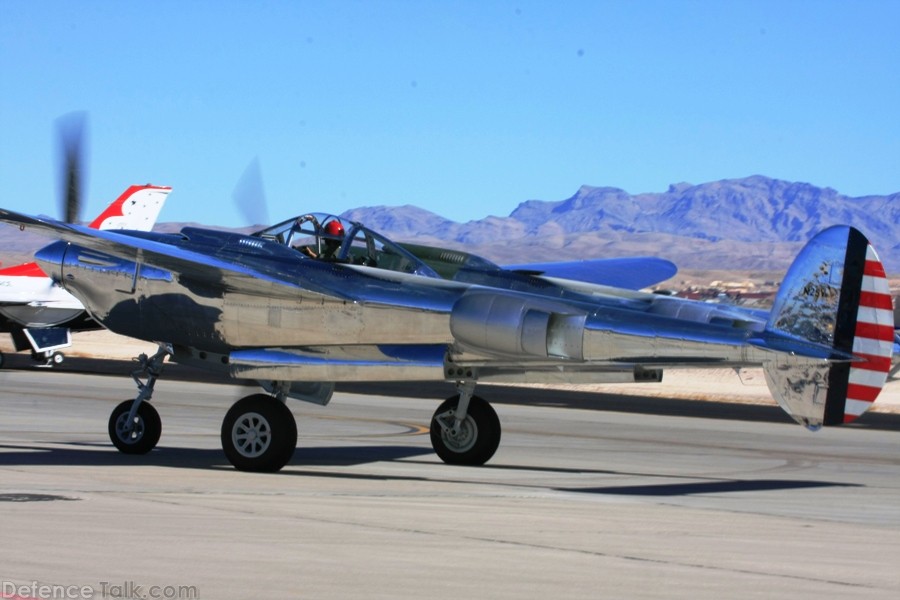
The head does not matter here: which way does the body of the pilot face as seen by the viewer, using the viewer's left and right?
facing away from the viewer and to the left of the viewer

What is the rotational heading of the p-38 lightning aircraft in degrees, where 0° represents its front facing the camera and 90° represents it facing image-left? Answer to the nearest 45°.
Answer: approximately 135°
